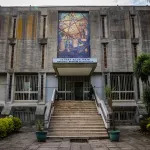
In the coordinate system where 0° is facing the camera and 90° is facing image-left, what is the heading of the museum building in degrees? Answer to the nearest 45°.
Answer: approximately 0°

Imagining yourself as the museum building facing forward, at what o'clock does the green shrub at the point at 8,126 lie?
The green shrub is roughly at 1 o'clock from the museum building.

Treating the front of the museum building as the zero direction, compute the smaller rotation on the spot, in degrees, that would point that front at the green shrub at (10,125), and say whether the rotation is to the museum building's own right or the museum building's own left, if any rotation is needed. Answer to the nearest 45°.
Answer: approximately 45° to the museum building's own right

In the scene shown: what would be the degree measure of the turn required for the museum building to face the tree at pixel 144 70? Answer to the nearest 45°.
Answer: approximately 45° to its left
